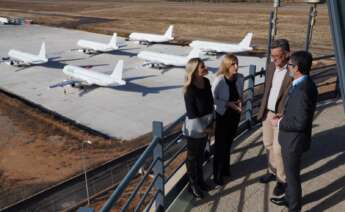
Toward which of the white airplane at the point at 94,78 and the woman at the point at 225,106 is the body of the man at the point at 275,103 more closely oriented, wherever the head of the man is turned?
the woman

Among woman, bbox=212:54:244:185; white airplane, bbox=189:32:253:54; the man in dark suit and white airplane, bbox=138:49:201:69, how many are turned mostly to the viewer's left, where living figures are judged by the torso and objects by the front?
3

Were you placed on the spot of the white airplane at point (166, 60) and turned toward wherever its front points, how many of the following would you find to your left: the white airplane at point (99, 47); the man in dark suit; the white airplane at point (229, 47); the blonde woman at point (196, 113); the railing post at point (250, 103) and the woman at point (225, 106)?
4

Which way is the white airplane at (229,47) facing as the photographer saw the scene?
facing to the left of the viewer

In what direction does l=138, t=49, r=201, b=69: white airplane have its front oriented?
to the viewer's left

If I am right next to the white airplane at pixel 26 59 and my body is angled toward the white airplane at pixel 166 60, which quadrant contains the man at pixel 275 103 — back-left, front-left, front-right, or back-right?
front-right

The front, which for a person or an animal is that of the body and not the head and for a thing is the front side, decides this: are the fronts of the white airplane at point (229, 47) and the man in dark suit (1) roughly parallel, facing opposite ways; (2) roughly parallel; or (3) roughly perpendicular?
roughly parallel

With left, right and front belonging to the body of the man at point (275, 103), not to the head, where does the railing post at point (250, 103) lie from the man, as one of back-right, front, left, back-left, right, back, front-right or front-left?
back-right

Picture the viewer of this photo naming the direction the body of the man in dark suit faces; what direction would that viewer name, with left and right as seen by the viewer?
facing to the left of the viewer
